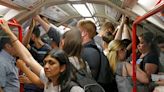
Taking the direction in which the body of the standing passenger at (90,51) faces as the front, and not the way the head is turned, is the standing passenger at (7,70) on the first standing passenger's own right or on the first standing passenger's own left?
on the first standing passenger's own left

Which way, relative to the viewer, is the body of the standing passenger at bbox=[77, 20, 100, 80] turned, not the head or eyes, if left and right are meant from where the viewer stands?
facing away from the viewer and to the left of the viewer
